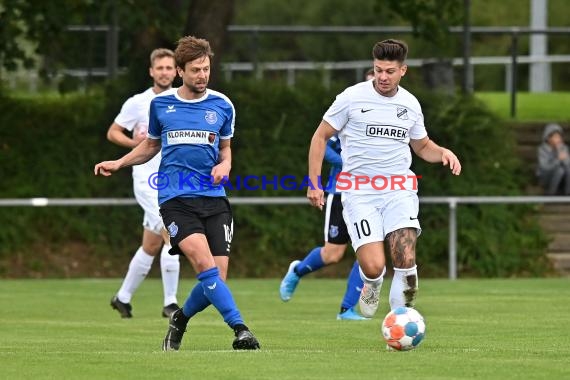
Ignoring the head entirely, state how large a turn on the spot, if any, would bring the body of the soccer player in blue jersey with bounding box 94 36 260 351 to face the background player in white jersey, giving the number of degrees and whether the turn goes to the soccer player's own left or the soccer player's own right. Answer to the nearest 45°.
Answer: approximately 180°

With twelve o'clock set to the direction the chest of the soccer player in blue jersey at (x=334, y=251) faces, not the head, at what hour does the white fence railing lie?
The white fence railing is roughly at 8 o'clock from the soccer player in blue jersey.

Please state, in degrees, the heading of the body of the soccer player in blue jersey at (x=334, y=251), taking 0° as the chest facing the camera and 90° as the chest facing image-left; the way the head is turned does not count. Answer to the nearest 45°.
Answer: approximately 315°

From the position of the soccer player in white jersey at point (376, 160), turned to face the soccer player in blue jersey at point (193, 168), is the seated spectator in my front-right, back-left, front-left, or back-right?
back-right

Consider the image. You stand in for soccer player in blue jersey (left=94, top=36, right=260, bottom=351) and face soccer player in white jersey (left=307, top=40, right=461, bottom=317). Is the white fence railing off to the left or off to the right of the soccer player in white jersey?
left

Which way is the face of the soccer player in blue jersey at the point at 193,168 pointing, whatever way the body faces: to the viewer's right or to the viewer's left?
to the viewer's right

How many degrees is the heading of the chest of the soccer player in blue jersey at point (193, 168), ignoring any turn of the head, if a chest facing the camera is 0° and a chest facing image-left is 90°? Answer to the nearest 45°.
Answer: approximately 0°
